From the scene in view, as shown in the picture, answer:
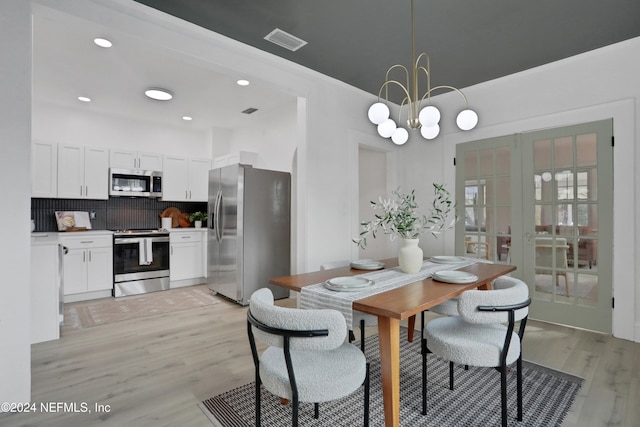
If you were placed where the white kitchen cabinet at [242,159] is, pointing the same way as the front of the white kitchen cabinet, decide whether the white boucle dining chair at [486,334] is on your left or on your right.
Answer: on your left

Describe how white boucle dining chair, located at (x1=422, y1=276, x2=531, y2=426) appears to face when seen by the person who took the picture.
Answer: facing away from the viewer and to the left of the viewer

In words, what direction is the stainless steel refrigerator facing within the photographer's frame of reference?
facing the viewer and to the left of the viewer

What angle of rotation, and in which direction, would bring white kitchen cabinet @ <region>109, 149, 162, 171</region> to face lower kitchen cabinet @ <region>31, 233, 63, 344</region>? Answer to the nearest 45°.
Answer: approximately 45° to its right

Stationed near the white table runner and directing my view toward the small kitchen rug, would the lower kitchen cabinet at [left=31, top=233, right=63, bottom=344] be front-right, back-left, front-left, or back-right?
front-left

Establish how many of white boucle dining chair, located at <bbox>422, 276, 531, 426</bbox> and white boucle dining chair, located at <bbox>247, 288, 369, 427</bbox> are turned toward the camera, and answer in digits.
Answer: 0

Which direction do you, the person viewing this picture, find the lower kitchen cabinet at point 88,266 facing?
facing the viewer and to the right of the viewer

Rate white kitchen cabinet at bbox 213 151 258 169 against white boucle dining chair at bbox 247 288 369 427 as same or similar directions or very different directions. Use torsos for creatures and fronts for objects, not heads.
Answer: very different directions

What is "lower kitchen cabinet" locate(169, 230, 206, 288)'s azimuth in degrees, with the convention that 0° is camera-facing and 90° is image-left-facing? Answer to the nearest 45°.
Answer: approximately 315°

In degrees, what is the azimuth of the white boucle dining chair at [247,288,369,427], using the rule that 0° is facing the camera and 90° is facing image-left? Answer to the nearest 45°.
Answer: approximately 225°

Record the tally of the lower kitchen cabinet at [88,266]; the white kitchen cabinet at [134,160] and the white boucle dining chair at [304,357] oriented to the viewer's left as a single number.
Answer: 0

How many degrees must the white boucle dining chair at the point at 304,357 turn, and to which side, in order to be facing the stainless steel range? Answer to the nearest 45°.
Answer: approximately 90° to its left

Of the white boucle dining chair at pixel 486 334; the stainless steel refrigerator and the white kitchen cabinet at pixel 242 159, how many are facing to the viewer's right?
0
